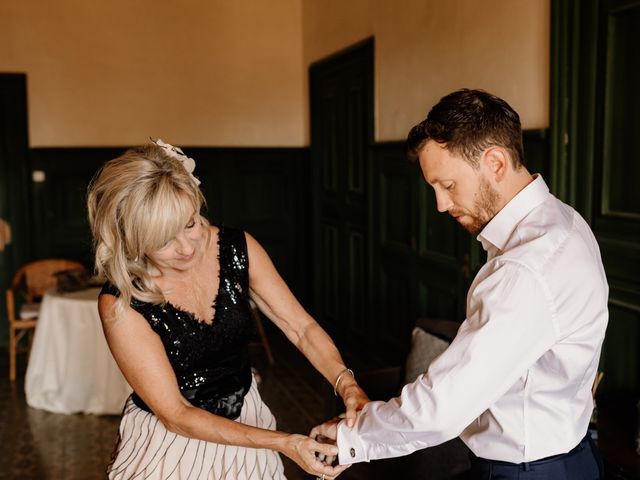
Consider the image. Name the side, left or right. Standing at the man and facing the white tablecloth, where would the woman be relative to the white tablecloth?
left

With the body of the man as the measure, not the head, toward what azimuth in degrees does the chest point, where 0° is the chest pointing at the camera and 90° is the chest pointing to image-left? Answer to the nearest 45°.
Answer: approximately 90°

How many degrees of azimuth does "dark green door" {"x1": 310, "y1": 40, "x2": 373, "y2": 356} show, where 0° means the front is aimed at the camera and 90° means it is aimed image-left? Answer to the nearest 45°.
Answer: approximately 45°

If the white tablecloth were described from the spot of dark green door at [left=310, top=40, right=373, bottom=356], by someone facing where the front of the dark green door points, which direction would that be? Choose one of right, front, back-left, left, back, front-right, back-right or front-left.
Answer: front

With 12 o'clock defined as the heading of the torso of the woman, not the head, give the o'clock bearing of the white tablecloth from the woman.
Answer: The white tablecloth is roughly at 7 o'clock from the woman.

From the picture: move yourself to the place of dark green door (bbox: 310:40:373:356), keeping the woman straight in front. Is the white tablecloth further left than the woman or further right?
right

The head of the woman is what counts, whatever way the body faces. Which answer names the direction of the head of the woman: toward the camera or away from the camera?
toward the camera

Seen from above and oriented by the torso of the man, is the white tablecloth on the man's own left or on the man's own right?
on the man's own right

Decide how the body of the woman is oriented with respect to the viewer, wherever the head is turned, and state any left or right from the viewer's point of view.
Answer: facing the viewer and to the right of the viewer

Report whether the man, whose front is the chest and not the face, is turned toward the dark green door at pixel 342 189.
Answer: no

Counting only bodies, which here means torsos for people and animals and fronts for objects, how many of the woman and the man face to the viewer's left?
1
